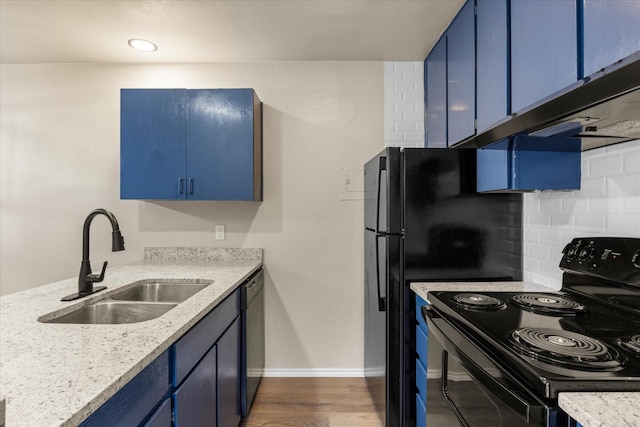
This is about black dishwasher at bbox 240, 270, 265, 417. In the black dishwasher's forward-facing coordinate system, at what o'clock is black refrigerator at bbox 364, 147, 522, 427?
The black refrigerator is roughly at 1 o'clock from the black dishwasher.

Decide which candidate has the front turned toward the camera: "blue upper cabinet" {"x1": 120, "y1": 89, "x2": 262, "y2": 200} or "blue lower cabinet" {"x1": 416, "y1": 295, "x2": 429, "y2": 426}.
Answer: the blue upper cabinet

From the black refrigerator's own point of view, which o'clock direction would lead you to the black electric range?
The black electric range is roughly at 8 o'clock from the black refrigerator.

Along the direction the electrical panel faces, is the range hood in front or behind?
in front

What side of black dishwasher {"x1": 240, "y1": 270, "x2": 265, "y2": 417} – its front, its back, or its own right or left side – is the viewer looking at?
right

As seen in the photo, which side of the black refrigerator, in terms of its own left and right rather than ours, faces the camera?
left

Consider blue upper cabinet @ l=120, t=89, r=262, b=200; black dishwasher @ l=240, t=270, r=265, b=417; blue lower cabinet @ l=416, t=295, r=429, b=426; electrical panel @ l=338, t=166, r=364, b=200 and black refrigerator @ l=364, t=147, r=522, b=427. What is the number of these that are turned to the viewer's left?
2

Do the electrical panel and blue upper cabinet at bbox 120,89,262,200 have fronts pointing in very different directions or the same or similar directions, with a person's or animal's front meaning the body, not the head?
same or similar directions

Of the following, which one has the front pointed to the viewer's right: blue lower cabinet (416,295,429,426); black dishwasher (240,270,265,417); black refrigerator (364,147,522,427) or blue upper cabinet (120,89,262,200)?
the black dishwasher

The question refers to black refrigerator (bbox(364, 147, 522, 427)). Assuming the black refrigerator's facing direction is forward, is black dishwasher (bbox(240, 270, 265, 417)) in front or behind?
in front

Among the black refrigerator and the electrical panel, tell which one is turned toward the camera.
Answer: the electrical panel

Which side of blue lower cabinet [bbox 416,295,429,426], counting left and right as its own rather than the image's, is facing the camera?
left

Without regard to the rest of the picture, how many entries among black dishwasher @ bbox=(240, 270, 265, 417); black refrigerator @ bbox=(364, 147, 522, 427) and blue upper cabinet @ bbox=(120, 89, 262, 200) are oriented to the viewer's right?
1

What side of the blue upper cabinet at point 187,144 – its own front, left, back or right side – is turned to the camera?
front

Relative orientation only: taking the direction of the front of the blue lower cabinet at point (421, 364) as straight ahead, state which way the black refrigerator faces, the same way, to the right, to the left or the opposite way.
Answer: the same way

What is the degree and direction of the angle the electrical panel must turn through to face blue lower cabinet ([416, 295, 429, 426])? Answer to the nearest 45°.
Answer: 0° — it already faces it

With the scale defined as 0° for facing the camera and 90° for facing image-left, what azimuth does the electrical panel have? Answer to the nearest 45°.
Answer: approximately 0°
